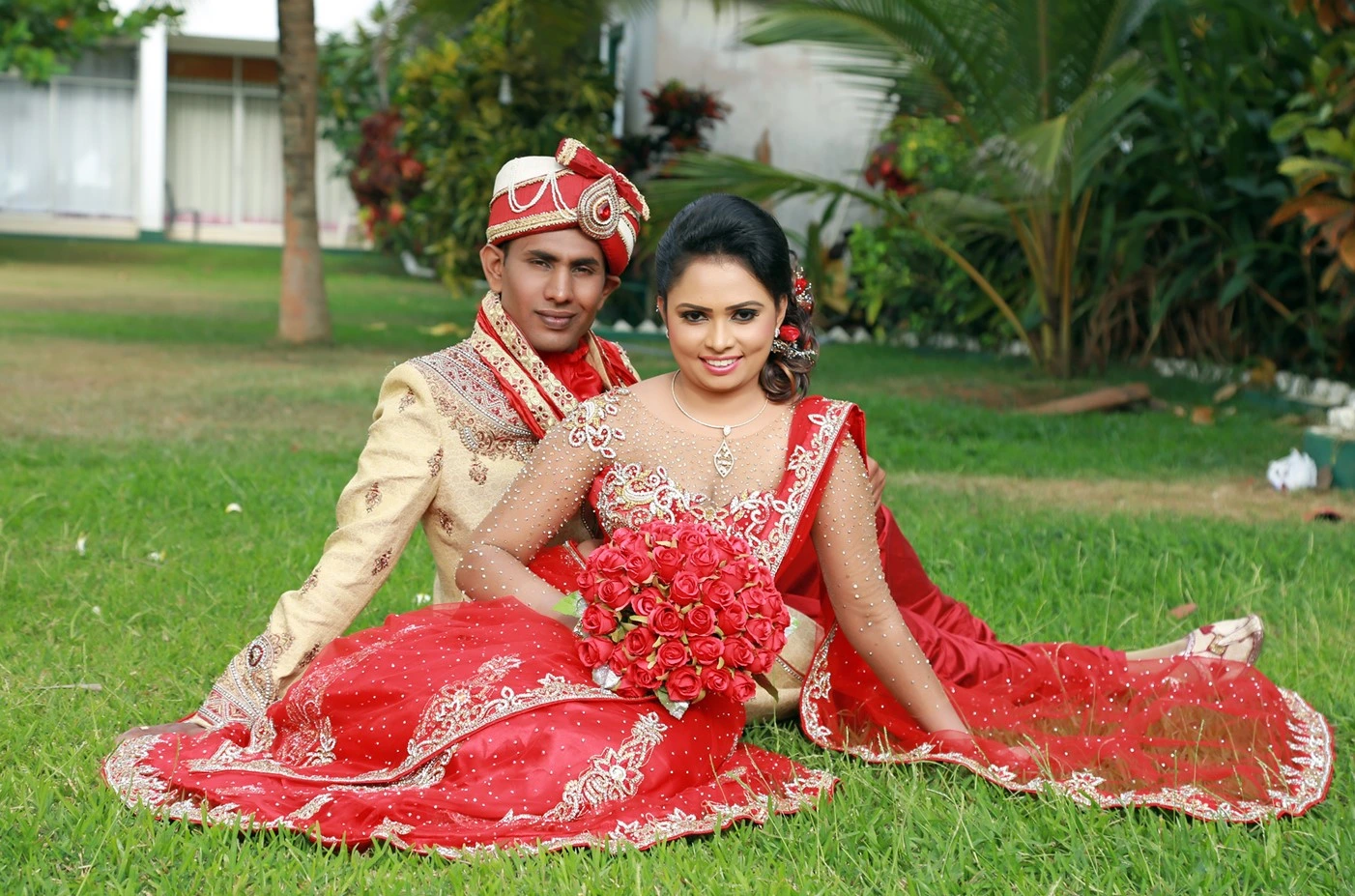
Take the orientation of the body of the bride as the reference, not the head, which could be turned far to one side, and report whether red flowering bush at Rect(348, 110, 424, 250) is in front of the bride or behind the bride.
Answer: behind

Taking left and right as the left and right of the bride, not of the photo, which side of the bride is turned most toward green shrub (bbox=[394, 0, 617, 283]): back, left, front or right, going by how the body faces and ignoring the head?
back

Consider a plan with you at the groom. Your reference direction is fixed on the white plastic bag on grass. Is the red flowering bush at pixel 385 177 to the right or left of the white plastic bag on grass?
left

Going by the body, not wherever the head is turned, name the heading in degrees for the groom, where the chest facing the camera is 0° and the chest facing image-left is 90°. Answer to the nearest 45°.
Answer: approximately 315°

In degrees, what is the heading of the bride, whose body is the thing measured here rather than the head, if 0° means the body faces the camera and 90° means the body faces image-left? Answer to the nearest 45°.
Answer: approximately 0°

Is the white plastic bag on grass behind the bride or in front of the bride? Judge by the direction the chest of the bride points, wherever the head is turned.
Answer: behind

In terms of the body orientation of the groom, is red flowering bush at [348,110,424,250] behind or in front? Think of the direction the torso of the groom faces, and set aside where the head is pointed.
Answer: behind

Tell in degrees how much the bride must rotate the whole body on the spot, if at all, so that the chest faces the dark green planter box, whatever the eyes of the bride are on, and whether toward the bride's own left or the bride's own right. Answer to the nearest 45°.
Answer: approximately 135° to the bride's own left

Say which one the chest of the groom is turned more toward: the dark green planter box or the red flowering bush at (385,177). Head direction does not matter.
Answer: the dark green planter box

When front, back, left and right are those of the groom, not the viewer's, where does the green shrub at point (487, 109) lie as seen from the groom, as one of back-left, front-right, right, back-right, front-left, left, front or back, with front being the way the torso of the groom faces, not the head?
back-left

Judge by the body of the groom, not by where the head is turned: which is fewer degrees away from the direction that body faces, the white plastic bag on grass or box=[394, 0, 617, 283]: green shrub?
the white plastic bag on grass
